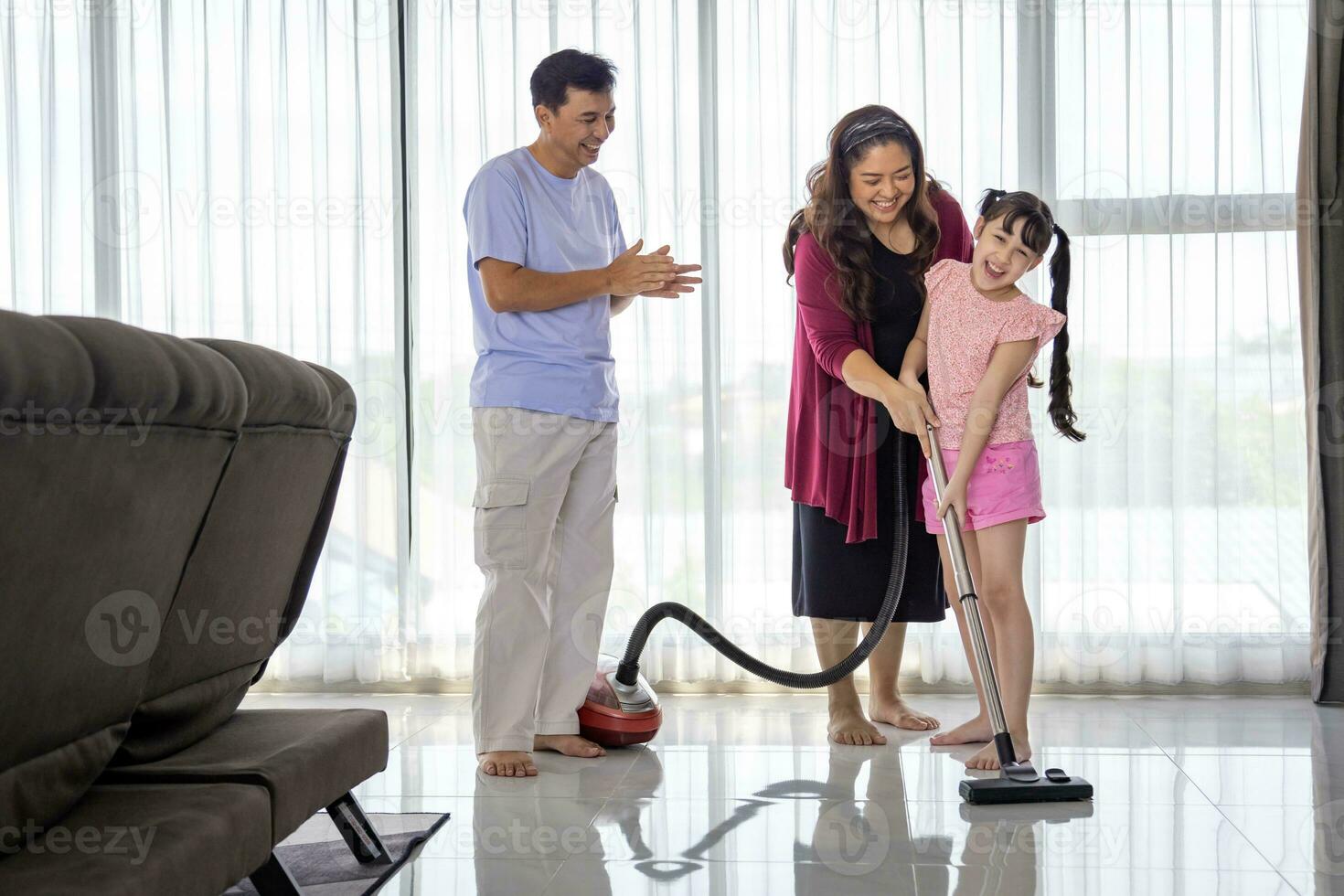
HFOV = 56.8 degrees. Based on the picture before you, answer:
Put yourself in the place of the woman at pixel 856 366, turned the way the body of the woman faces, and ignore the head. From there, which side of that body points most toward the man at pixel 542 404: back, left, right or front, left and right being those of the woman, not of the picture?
right

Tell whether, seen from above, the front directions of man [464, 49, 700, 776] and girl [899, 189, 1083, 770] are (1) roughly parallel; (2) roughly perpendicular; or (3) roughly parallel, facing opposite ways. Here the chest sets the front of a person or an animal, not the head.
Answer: roughly perpendicular

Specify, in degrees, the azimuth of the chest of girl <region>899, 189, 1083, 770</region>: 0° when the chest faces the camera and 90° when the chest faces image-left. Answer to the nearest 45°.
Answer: approximately 45°

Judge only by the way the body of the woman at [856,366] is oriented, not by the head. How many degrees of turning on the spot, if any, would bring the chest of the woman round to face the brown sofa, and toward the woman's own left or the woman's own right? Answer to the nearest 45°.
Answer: approximately 45° to the woman's own right

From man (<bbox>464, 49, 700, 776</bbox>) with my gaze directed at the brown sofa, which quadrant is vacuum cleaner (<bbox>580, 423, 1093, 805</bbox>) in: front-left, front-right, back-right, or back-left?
back-left
